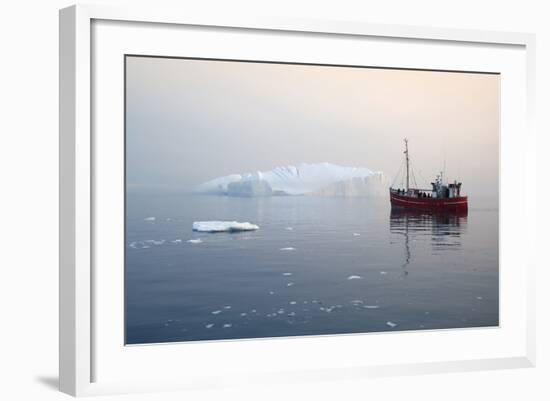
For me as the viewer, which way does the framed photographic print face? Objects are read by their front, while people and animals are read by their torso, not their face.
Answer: facing the viewer and to the right of the viewer
